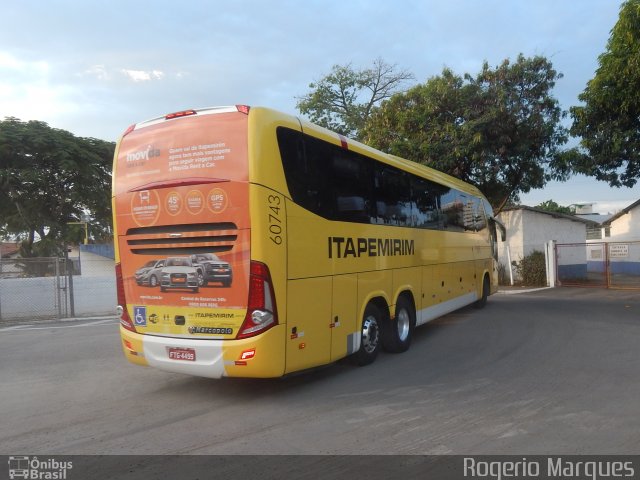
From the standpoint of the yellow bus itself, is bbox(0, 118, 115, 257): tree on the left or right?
on its left

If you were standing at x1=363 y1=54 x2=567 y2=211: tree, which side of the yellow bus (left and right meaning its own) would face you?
front

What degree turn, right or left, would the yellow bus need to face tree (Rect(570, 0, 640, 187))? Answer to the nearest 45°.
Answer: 0° — it already faces it

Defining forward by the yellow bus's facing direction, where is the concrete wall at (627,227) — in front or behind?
in front

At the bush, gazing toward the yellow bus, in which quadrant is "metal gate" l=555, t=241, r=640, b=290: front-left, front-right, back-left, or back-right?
back-left

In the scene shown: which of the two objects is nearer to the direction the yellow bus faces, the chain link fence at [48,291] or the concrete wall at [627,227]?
the concrete wall

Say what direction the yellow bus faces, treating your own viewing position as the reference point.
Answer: facing away from the viewer and to the right of the viewer

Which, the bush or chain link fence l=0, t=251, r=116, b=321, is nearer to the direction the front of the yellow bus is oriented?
the bush
